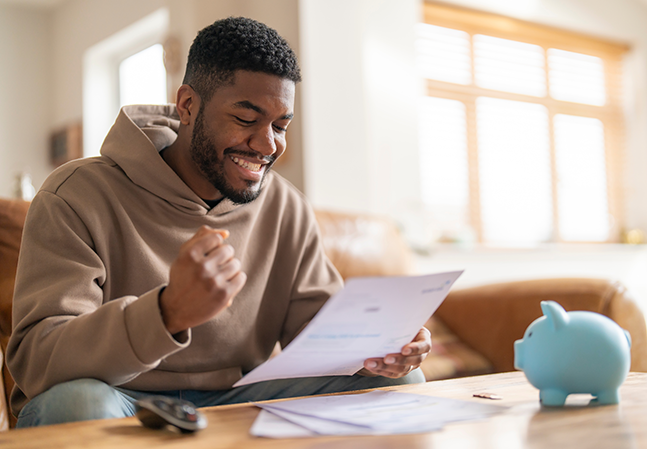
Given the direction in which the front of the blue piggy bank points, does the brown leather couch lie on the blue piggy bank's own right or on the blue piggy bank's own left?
on the blue piggy bank's own right

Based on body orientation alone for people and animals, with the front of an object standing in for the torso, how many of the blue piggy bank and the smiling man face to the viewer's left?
1

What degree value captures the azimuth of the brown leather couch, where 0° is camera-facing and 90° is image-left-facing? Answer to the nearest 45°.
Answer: approximately 315°

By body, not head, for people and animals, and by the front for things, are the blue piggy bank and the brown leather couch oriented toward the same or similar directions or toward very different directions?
very different directions

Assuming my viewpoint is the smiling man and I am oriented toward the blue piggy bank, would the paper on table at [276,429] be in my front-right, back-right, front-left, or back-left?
front-right

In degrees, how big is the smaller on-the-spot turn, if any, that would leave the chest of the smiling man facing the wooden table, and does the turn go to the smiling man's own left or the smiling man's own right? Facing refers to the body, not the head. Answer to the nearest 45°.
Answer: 0° — they already face it

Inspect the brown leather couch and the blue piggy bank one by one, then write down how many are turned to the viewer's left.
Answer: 1

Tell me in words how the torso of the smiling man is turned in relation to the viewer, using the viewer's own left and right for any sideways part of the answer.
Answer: facing the viewer and to the right of the viewer

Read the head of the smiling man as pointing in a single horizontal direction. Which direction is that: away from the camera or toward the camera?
toward the camera

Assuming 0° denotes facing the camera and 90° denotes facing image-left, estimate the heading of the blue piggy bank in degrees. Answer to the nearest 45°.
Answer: approximately 90°

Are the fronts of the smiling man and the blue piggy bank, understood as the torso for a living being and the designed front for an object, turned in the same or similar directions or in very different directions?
very different directions
